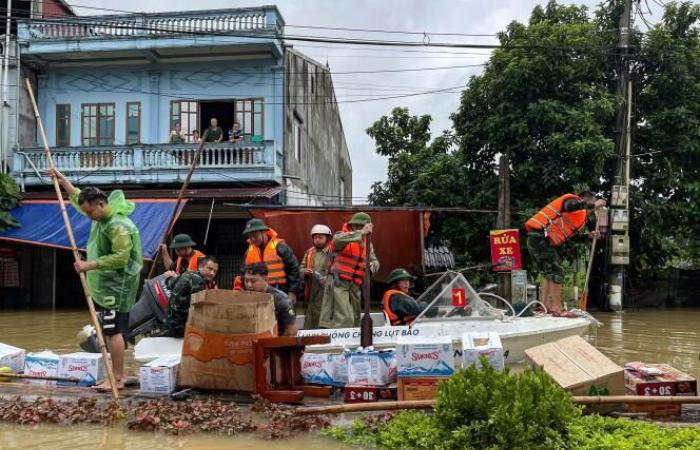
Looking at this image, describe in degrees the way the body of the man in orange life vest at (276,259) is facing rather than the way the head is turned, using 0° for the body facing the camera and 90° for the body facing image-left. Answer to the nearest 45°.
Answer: approximately 45°

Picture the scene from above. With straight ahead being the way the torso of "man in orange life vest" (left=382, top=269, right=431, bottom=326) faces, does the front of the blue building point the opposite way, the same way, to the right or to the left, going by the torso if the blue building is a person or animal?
to the right

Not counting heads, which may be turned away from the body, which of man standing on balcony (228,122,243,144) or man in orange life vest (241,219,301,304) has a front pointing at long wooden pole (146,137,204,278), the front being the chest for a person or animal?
the man standing on balcony

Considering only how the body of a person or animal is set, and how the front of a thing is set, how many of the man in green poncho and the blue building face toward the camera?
1

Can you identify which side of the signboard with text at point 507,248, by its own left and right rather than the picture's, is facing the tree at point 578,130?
back

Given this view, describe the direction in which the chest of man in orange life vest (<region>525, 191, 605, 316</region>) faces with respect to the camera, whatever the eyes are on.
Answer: to the viewer's right

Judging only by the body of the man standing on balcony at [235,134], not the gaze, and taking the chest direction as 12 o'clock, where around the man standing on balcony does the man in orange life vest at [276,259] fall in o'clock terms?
The man in orange life vest is roughly at 12 o'clock from the man standing on balcony.

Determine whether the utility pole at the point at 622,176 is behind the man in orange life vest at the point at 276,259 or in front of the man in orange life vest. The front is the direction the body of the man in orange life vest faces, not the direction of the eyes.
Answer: behind

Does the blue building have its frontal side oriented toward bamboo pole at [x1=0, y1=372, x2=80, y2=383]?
yes

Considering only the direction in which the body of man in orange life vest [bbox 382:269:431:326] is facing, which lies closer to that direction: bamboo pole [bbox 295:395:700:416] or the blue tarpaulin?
the bamboo pole

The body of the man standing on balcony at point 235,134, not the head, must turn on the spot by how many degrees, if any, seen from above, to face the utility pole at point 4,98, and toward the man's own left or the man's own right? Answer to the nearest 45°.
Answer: approximately 90° to the man's own right

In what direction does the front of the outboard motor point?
to the viewer's right
